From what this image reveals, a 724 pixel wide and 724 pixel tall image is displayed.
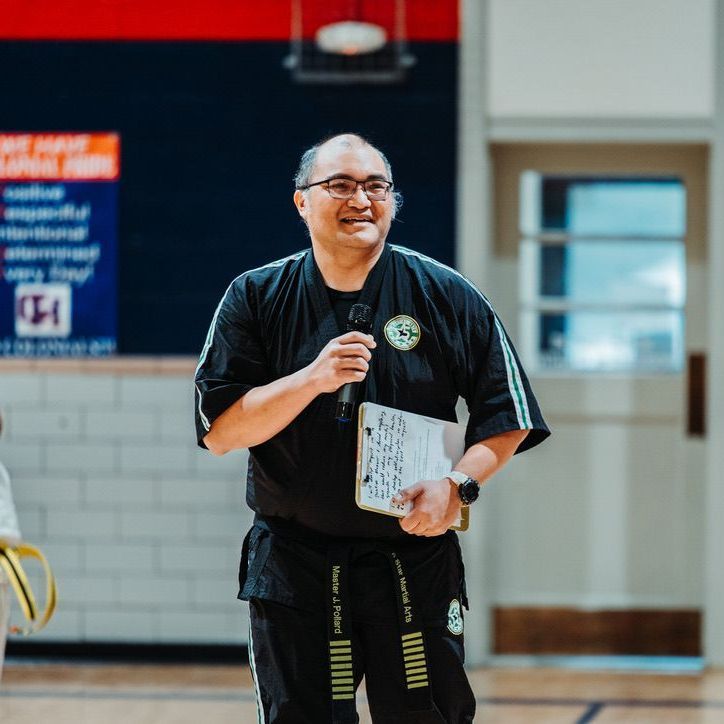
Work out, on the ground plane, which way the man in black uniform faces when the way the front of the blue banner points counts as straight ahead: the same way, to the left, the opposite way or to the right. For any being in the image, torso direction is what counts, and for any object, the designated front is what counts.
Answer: the same way

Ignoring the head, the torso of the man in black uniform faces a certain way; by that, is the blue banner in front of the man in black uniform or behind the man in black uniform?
behind

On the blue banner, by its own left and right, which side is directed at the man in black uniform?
front

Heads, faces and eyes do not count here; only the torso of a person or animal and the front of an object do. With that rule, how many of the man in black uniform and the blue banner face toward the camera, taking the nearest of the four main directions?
2

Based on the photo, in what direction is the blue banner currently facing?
toward the camera

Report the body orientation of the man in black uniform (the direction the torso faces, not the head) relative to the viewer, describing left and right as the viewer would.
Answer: facing the viewer
